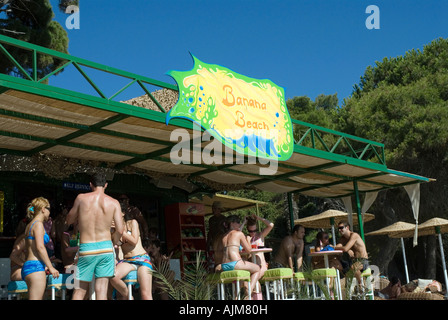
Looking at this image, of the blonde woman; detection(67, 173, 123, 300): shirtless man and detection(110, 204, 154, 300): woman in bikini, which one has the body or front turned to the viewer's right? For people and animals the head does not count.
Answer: the blonde woman

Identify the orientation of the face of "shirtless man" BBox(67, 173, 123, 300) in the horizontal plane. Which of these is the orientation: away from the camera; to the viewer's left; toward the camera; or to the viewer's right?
away from the camera

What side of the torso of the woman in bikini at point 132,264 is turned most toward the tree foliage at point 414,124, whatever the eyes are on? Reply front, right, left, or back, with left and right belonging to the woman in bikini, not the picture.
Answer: back

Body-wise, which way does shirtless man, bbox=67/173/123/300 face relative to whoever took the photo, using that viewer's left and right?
facing away from the viewer

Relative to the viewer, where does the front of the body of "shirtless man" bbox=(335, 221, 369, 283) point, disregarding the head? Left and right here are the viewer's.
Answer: facing the viewer and to the left of the viewer

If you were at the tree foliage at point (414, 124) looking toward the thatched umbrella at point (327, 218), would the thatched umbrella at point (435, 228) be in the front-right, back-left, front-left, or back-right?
front-left

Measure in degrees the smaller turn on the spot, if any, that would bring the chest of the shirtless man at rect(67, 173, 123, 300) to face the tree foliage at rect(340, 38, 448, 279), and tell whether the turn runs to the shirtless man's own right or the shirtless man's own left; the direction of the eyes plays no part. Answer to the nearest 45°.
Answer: approximately 45° to the shirtless man's own right

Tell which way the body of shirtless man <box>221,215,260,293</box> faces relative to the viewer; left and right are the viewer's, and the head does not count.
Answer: facing away from the viewer and to the right of the viewer

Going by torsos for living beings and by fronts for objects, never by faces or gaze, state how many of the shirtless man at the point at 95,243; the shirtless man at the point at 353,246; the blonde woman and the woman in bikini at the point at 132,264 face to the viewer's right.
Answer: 1

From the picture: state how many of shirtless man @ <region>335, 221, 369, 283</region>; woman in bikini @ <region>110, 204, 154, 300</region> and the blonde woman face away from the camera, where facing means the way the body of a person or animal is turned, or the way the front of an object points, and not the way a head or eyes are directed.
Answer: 0

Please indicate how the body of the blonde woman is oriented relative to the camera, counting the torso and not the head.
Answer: to the viewer's right

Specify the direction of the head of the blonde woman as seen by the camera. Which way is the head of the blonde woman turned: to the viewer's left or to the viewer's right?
to the viewer's right

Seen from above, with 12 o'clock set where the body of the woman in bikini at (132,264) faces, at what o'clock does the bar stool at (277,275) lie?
The bar stool is roughly at 6 o'clock from the woman in bikini.

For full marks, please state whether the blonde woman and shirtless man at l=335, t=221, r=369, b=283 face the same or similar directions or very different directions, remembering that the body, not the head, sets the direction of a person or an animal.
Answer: very different directions
